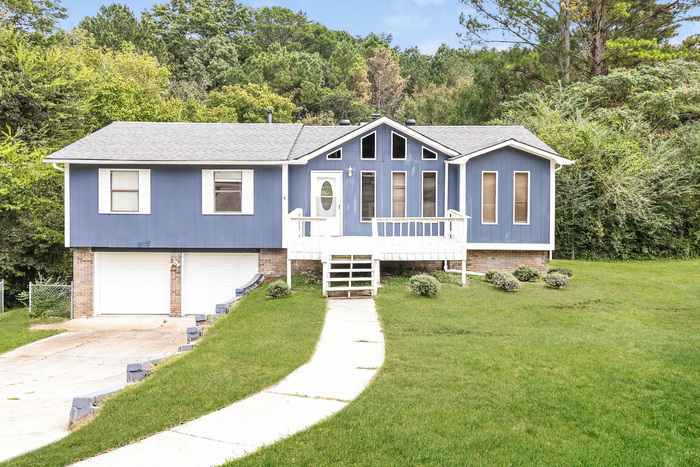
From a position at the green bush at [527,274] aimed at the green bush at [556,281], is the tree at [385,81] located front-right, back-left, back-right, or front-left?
back-left

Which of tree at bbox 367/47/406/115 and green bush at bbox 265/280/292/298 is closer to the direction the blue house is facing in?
the green bush

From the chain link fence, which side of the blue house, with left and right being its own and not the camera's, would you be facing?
right

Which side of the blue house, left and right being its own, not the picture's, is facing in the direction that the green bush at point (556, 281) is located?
left

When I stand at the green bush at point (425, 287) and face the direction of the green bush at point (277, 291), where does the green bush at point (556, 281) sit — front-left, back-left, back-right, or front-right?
back-right

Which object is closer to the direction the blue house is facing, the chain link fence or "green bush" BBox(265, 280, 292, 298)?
the green bush

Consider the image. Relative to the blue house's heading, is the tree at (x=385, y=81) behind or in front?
behind

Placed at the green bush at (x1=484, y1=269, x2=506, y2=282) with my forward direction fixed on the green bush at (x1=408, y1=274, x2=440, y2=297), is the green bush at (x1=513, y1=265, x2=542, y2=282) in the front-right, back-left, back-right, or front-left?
back-left

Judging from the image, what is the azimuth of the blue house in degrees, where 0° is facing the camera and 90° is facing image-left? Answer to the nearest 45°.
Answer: approximately 0°
